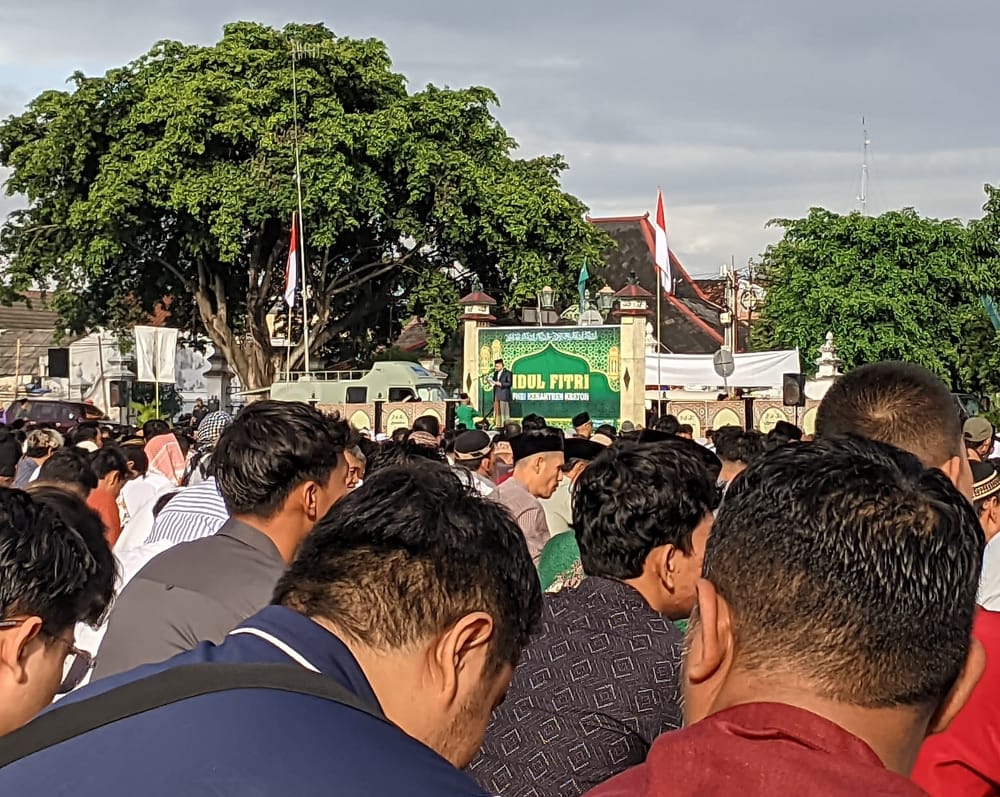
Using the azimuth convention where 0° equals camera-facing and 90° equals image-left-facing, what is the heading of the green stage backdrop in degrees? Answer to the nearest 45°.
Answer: approximately 0°

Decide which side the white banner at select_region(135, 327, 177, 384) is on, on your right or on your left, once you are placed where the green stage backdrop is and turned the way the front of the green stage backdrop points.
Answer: on your right

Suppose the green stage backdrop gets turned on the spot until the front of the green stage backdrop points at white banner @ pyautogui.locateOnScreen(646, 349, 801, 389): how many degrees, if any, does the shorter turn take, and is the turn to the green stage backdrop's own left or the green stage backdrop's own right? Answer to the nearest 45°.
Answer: approximately 90° to the green stage backdrop's own left

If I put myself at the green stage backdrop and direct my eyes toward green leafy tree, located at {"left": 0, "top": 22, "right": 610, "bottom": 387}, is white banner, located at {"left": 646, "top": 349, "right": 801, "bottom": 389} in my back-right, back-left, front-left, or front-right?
back-right

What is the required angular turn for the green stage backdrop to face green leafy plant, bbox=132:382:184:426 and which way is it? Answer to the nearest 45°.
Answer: approximately 135° to its right
